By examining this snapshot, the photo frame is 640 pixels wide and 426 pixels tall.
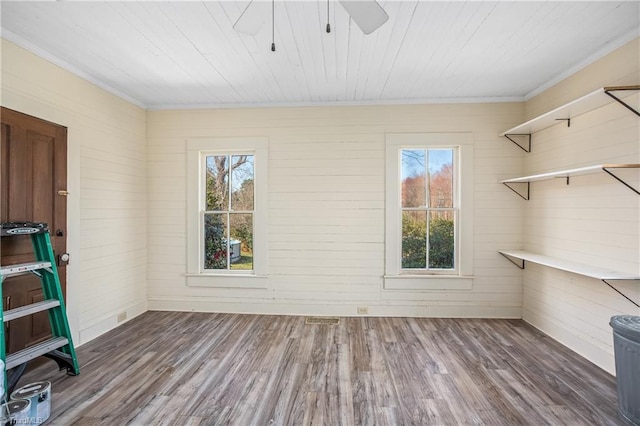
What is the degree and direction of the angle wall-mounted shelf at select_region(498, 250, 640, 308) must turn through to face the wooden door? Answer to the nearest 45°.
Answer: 0° — it already faces it

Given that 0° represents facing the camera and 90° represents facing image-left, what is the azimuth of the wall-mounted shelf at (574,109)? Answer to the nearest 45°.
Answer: approximately 45°

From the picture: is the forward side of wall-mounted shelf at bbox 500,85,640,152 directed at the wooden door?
yes

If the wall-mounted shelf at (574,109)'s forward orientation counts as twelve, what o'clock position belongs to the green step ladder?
The green step ladder is roughly at 12 o'clock from the wall-mounted shelf.

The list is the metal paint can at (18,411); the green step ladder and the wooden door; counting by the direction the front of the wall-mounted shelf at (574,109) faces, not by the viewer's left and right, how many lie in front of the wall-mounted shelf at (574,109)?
3

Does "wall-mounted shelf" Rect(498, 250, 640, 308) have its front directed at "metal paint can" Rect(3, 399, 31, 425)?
yes

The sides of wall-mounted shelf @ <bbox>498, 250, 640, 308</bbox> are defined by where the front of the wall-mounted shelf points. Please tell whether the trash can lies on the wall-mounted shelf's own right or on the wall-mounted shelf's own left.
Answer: on the wall-mounted shelf's own left

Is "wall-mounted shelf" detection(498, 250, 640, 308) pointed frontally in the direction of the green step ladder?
yes
